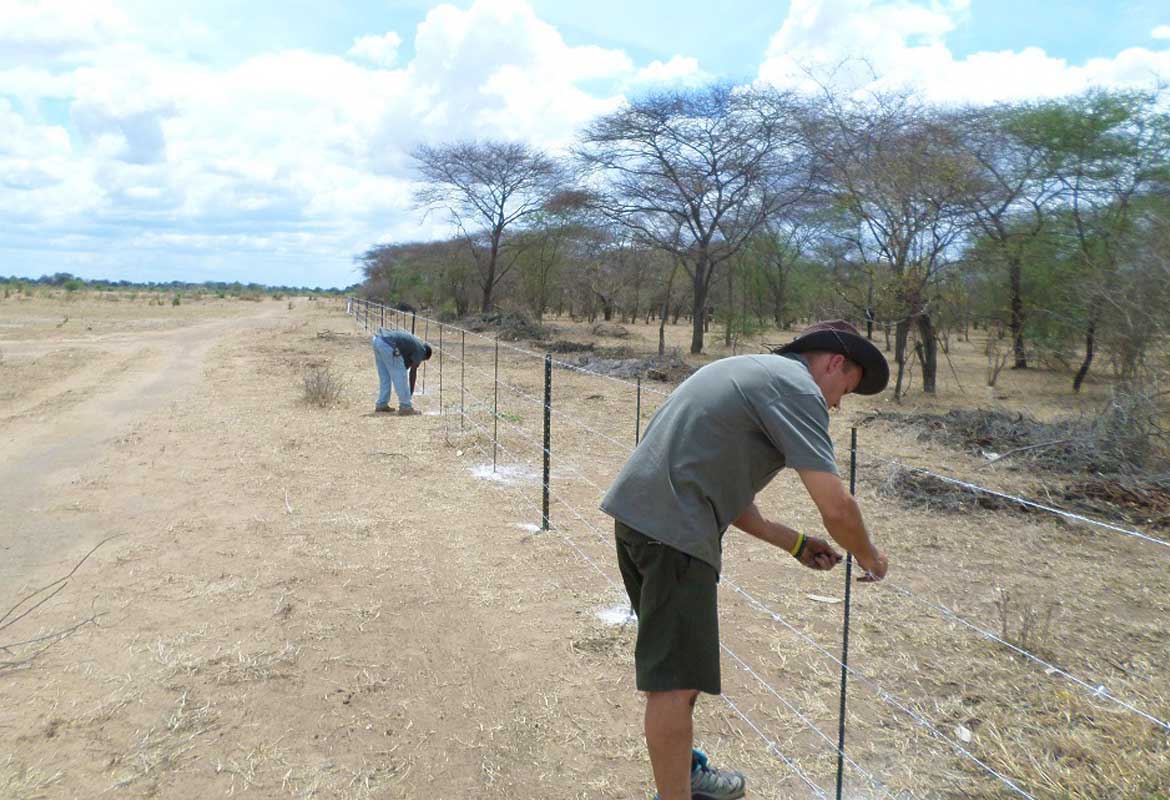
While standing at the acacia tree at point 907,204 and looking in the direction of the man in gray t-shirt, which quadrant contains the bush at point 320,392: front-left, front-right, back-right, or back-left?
front-right

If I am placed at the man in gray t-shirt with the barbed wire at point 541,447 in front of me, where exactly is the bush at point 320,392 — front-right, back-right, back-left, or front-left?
front-left

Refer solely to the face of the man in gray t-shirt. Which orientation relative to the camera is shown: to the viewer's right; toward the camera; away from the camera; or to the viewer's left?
to the viewer's right

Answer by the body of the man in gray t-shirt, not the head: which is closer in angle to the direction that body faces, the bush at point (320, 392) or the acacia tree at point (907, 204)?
the acacia tree

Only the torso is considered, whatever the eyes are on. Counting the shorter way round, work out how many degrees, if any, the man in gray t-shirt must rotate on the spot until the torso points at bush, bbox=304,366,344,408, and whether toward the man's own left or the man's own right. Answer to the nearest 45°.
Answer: approximately 135° to the man's own left

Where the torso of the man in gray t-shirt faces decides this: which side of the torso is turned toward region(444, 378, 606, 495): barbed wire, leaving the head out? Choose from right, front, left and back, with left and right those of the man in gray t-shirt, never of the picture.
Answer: left

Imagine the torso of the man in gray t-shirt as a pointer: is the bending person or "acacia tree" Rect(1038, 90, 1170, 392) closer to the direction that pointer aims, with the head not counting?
the acacia tree

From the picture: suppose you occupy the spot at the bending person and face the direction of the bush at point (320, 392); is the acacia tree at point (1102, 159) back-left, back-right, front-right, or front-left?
back-right

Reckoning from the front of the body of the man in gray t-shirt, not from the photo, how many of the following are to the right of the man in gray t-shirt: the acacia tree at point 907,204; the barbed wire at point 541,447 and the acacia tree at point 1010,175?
0

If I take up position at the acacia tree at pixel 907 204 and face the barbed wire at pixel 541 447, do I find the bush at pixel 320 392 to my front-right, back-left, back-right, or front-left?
front-right

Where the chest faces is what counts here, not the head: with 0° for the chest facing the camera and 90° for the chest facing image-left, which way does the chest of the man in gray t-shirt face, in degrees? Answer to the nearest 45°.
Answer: approximately 270°

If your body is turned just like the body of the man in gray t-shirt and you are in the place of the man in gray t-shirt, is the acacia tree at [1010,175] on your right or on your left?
on your left
